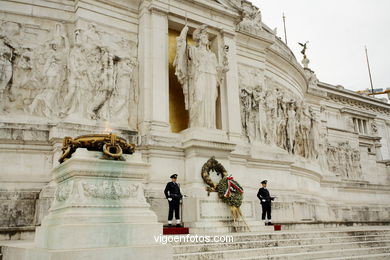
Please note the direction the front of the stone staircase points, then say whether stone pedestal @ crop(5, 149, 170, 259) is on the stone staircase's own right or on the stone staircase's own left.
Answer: on the stone staircase's own right

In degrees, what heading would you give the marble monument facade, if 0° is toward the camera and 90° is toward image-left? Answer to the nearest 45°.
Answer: approximately 315°

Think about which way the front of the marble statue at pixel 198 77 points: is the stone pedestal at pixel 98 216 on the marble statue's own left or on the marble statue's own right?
on the marble statue's own right

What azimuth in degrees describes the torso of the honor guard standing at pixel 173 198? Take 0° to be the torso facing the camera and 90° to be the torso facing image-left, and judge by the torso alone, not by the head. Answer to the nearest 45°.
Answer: approximately 315°
